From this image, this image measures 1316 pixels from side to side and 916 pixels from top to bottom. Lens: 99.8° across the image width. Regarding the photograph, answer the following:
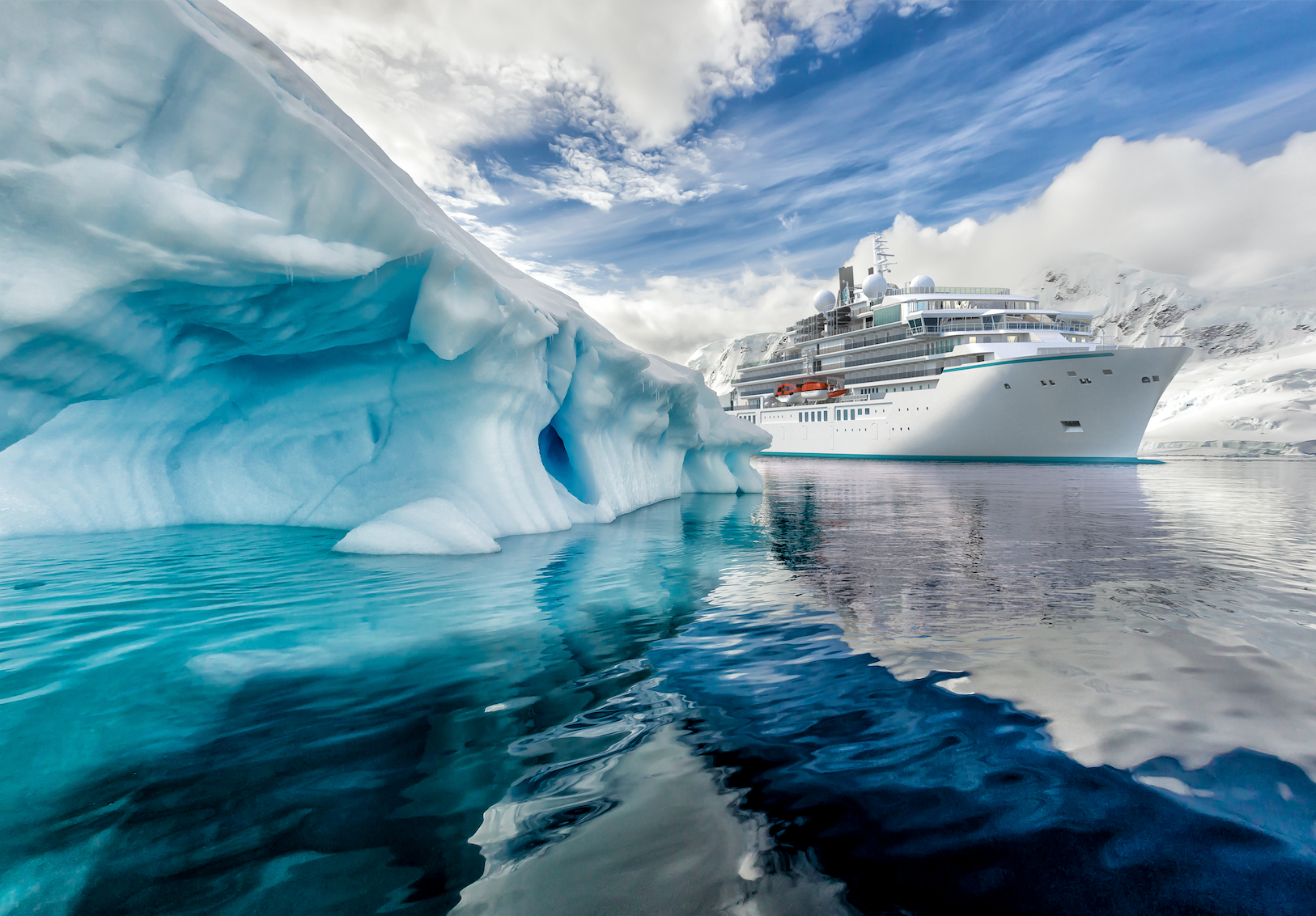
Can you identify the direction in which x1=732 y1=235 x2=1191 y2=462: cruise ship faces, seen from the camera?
facing the viewer and to the right of the viewer

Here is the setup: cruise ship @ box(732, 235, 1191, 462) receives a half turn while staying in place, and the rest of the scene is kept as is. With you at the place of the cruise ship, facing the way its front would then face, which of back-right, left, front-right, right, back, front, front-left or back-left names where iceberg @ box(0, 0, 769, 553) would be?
back-left
